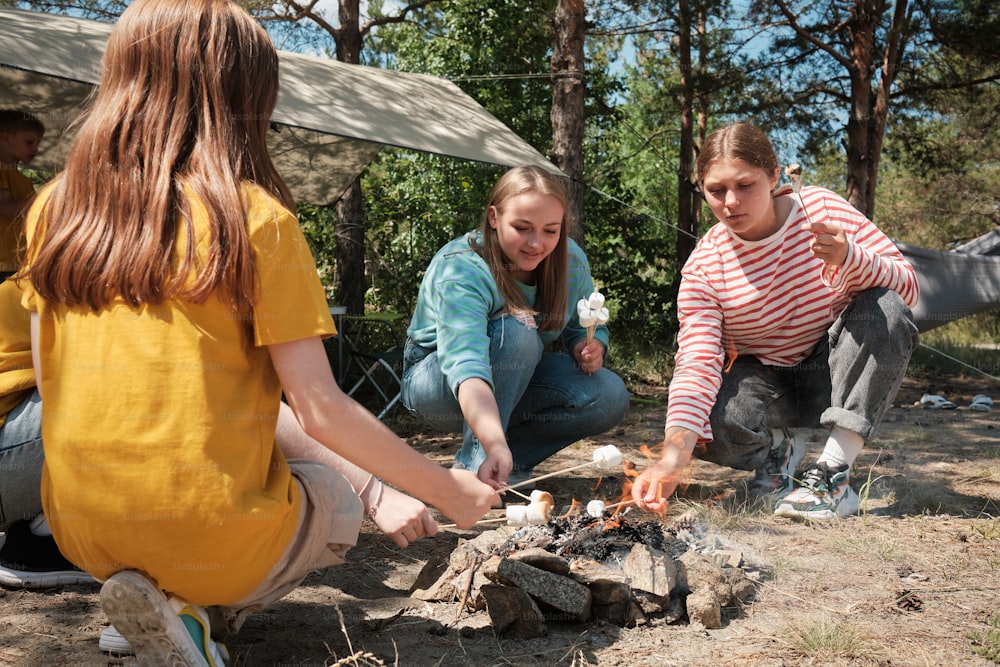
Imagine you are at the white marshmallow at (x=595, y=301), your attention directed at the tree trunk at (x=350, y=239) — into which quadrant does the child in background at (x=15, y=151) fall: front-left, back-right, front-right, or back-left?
front-left

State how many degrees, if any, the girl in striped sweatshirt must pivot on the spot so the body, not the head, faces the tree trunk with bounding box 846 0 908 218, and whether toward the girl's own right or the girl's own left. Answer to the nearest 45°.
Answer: approximately 135° to the girl's own right

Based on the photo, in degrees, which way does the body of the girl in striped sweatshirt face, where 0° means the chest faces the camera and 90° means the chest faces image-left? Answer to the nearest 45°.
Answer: approximately 45°

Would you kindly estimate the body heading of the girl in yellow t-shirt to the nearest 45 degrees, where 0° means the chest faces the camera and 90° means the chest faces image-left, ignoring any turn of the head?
approximately 225°

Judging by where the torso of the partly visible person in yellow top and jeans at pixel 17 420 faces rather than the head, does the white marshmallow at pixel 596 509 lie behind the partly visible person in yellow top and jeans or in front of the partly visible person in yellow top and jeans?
in front

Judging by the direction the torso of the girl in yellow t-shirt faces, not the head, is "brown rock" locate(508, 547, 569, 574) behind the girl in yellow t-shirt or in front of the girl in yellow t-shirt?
in front

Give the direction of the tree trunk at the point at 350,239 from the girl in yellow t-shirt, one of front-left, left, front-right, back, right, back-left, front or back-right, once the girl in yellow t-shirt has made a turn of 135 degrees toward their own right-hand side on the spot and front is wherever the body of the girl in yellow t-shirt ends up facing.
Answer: back

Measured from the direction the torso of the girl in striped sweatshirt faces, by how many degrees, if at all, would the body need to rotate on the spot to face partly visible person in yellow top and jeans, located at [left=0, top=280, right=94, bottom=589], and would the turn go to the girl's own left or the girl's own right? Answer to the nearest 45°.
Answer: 0° — they already face them

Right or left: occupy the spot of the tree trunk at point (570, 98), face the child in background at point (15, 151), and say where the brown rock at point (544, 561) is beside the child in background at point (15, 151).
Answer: left

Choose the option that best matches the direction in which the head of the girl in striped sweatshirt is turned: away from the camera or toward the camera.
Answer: toward the camera

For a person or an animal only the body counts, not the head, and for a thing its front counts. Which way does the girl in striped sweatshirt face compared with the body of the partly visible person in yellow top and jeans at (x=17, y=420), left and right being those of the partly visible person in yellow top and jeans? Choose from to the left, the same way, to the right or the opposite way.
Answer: the opposite way

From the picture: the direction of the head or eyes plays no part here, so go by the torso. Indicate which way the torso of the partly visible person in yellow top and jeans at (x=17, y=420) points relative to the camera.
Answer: to the viewer's right

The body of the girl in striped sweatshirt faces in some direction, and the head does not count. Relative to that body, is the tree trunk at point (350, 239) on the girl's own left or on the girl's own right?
on the girl's own right
